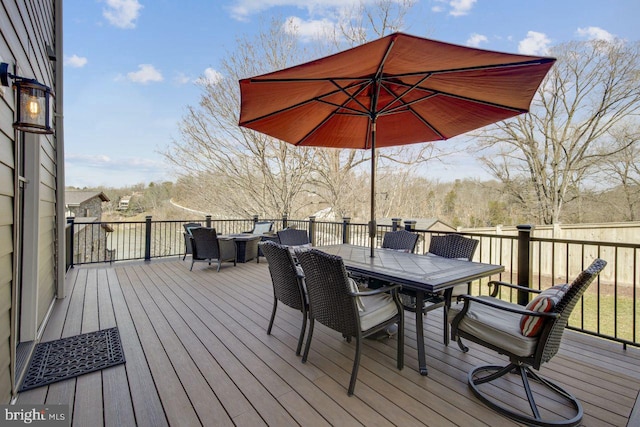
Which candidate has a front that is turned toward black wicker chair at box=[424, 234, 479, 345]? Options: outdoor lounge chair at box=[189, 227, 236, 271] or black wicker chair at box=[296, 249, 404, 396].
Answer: black wicker chair at box=[296, 249, 404, 396]

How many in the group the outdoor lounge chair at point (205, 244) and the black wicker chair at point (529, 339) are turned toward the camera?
0

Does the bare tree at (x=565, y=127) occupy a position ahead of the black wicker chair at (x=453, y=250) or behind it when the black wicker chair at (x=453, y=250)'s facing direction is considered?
behind

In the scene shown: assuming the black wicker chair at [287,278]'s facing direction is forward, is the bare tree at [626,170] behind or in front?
in front

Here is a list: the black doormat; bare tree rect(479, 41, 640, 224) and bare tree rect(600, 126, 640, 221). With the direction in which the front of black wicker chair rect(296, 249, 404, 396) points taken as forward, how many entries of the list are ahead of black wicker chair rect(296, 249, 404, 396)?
2

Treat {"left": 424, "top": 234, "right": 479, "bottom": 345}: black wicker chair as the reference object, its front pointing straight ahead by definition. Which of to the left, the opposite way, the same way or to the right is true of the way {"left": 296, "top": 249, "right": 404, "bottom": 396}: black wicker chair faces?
the opposite way

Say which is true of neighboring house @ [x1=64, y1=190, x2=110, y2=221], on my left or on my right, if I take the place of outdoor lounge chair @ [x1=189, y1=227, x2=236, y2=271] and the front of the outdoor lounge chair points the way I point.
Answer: on my left

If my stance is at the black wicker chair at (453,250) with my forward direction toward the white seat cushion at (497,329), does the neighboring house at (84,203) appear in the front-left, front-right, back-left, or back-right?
back-right

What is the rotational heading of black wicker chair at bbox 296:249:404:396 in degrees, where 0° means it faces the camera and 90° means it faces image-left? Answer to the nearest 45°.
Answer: approximately 225°

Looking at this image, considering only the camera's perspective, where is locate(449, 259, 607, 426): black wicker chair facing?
facing away from the viewer and to the left of the viewer

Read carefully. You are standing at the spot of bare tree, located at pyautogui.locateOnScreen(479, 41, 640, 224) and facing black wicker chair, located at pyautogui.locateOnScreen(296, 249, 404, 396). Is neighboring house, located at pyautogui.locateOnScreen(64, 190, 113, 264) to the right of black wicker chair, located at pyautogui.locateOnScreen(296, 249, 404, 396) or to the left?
right

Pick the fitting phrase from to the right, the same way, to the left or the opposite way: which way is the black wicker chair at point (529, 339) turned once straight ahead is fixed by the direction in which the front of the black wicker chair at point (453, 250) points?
to the right

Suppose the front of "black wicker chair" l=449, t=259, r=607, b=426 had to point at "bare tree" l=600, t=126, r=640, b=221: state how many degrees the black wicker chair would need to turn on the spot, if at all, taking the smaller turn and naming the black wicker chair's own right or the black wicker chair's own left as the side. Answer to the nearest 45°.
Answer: approximately 45° to the black wicker chair's own right

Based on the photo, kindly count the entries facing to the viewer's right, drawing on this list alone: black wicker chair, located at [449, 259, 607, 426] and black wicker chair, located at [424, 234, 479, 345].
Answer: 0

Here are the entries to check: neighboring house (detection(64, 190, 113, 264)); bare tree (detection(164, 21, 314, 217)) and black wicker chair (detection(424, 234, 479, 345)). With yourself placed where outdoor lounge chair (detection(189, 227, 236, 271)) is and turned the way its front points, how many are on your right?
1

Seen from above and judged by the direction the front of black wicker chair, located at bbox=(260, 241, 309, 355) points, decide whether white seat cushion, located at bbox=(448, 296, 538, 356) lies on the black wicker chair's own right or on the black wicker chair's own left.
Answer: on the black wicker chair's own right
